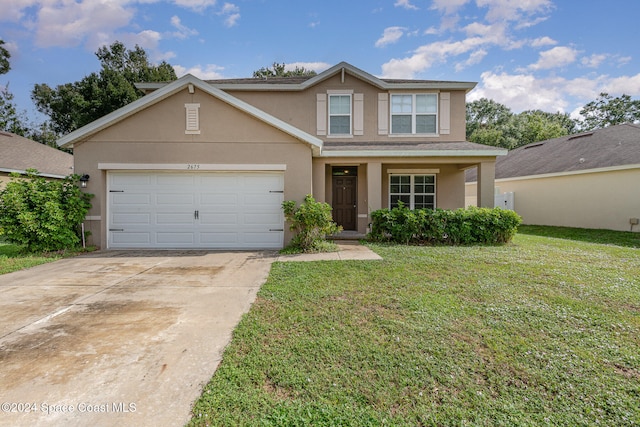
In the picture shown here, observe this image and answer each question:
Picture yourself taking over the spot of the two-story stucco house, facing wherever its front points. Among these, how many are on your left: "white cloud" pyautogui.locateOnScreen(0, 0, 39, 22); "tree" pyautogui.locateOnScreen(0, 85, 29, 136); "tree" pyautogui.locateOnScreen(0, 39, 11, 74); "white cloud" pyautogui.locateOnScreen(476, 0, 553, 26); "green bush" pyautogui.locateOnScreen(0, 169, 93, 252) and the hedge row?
2

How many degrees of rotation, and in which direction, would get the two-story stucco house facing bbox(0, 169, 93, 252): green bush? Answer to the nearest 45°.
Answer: approximately 90° to its right

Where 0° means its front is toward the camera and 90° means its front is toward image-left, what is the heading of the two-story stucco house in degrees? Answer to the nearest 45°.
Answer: approximately 0°

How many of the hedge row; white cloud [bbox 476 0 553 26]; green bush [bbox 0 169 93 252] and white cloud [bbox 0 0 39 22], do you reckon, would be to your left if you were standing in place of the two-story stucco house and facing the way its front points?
2

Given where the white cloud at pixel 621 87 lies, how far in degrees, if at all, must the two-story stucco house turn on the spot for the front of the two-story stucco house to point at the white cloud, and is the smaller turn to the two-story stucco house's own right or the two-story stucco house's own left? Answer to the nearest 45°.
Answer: approximately 135° to the two-story stucco house's own left

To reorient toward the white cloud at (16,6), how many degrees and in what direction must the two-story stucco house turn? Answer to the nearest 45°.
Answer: approximately 135° to its right

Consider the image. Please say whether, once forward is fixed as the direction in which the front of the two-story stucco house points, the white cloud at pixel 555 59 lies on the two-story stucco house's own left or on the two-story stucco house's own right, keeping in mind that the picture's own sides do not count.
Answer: on the two-story stucco house's own left

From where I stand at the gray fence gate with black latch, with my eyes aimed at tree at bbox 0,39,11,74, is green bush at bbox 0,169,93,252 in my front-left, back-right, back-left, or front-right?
front-left

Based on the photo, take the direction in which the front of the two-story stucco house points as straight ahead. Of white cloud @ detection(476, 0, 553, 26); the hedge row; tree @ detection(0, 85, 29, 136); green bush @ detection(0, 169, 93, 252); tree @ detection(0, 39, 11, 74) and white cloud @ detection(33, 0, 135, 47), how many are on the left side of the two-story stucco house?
2

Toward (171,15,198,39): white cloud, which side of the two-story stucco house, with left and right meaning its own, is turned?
back

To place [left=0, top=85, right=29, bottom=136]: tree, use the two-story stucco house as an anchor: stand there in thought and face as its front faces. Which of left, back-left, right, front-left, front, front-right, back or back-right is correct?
back-right

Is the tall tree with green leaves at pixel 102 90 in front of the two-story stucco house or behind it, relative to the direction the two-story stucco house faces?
behind

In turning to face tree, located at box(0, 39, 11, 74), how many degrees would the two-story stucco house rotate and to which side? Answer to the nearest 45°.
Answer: approximately 135° to its right
